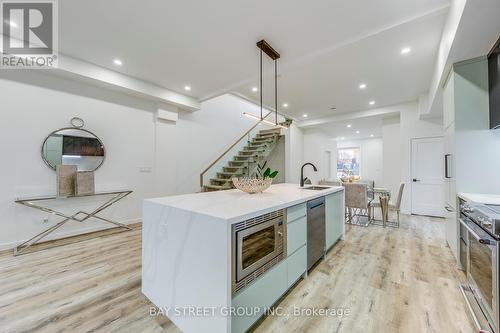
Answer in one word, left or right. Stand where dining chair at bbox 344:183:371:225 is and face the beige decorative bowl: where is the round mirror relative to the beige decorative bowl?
right

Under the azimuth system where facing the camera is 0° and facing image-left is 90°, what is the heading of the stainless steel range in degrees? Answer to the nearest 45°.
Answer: approximately 90°

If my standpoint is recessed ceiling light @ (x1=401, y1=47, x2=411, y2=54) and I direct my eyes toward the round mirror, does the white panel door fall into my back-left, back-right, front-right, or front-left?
back-right

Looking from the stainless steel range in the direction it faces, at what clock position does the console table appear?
The console table is roughly at 11 o'clock from the stainless steel range.

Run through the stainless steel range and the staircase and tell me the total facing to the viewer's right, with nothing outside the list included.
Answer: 0

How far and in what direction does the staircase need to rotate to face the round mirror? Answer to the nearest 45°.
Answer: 0° — it already faces it

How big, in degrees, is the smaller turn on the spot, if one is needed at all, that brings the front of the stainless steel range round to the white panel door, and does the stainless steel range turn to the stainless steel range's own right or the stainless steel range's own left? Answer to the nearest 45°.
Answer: approximately 90° to the stainless steel range's own right

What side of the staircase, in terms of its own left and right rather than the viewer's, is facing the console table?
front

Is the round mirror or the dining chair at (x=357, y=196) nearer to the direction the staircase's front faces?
the round mirror

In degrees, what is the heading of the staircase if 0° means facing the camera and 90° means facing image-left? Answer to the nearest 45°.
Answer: approximately 45°
